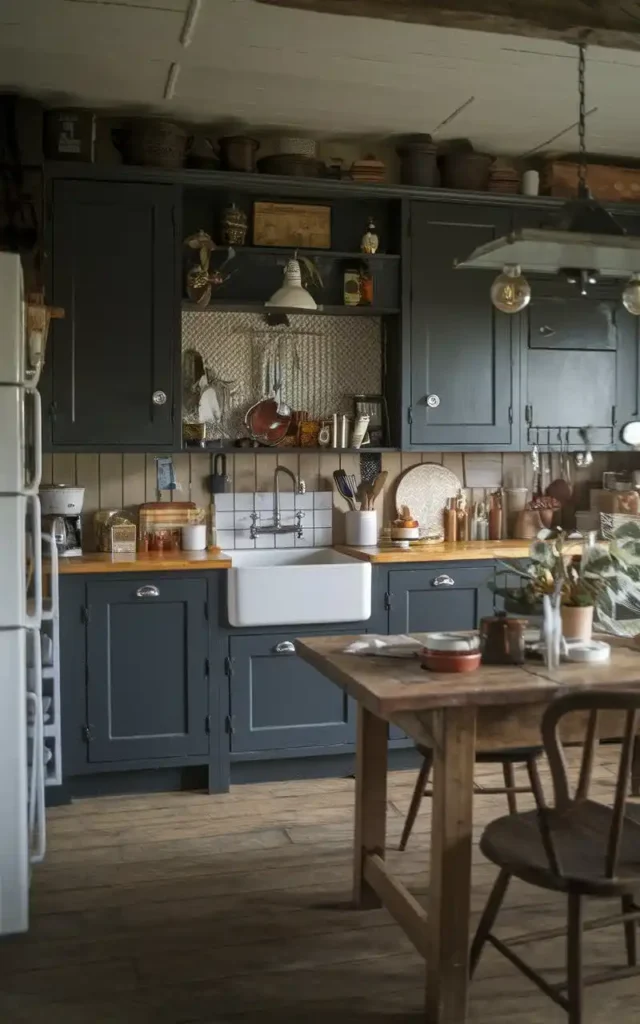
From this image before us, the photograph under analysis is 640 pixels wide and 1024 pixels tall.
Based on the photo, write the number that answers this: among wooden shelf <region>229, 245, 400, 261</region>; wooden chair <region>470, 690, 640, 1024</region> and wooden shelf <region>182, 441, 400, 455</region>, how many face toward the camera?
2

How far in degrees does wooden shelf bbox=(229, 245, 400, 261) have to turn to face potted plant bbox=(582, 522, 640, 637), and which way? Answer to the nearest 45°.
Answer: approximately 45° to its left

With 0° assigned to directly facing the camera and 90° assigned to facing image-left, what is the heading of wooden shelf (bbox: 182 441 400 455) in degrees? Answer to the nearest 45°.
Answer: approximately 0°

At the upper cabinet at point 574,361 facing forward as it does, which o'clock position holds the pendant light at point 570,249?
The pendant light is roughly at 12 o'clock from the upper cabinet.

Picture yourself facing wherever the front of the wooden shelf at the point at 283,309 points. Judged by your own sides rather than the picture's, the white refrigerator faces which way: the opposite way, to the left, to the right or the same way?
to the left

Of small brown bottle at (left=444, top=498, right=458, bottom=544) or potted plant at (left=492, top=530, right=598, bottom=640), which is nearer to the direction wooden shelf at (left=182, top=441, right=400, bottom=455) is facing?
the potted plant

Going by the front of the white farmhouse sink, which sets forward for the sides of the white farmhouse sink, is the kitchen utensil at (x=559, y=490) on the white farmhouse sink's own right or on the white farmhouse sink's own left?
on the white farmhouse sink's own left
